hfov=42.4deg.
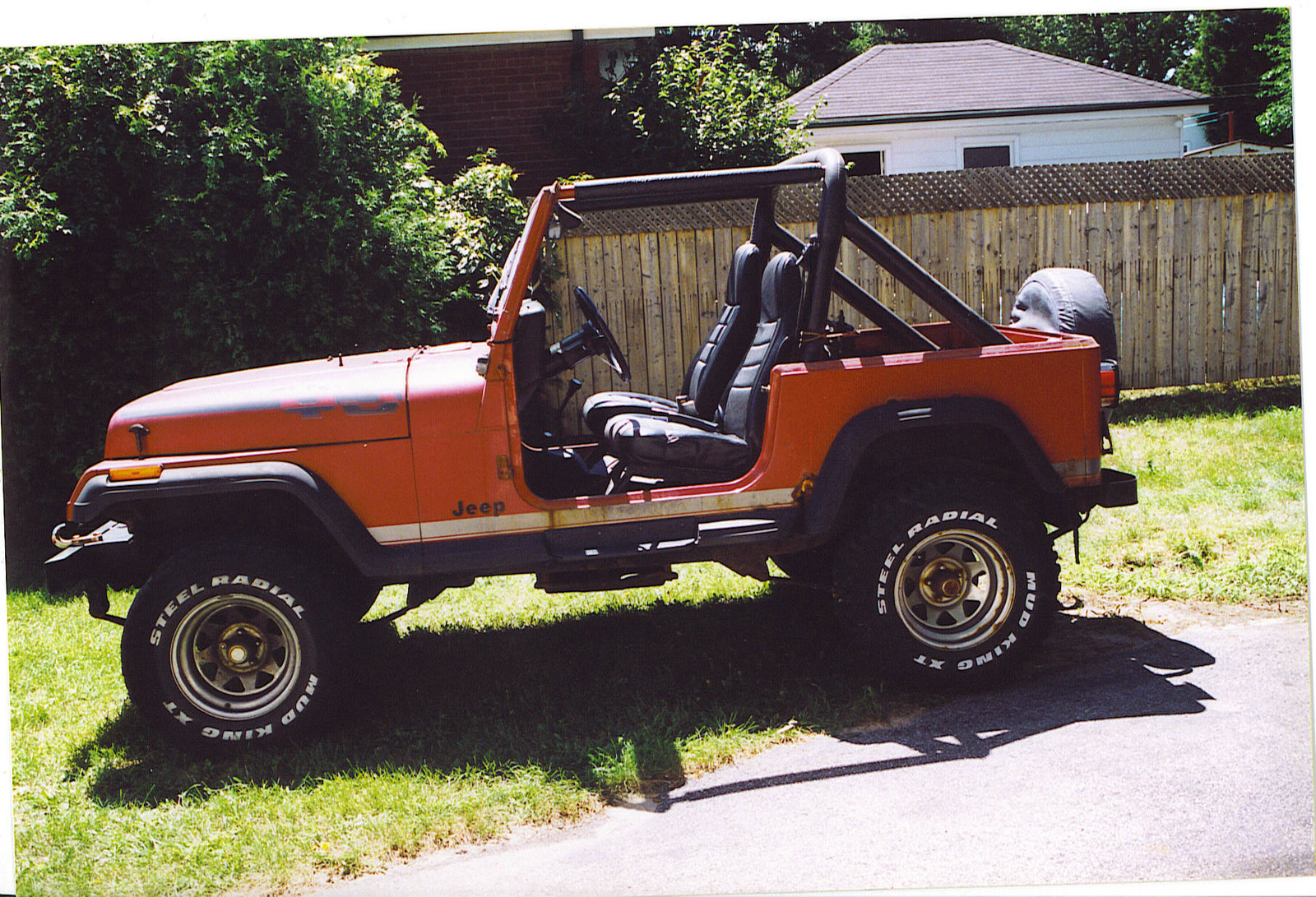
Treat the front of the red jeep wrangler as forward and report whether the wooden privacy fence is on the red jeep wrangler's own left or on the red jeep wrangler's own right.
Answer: on the red jeep wrangler's own right

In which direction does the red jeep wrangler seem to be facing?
to the viewer's left

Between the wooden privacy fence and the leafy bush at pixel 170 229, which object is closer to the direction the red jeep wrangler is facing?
the leafy bush

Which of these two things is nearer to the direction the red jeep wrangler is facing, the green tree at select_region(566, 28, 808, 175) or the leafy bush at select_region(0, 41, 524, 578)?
the leafy bush

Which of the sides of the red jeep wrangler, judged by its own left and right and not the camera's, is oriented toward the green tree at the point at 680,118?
right
